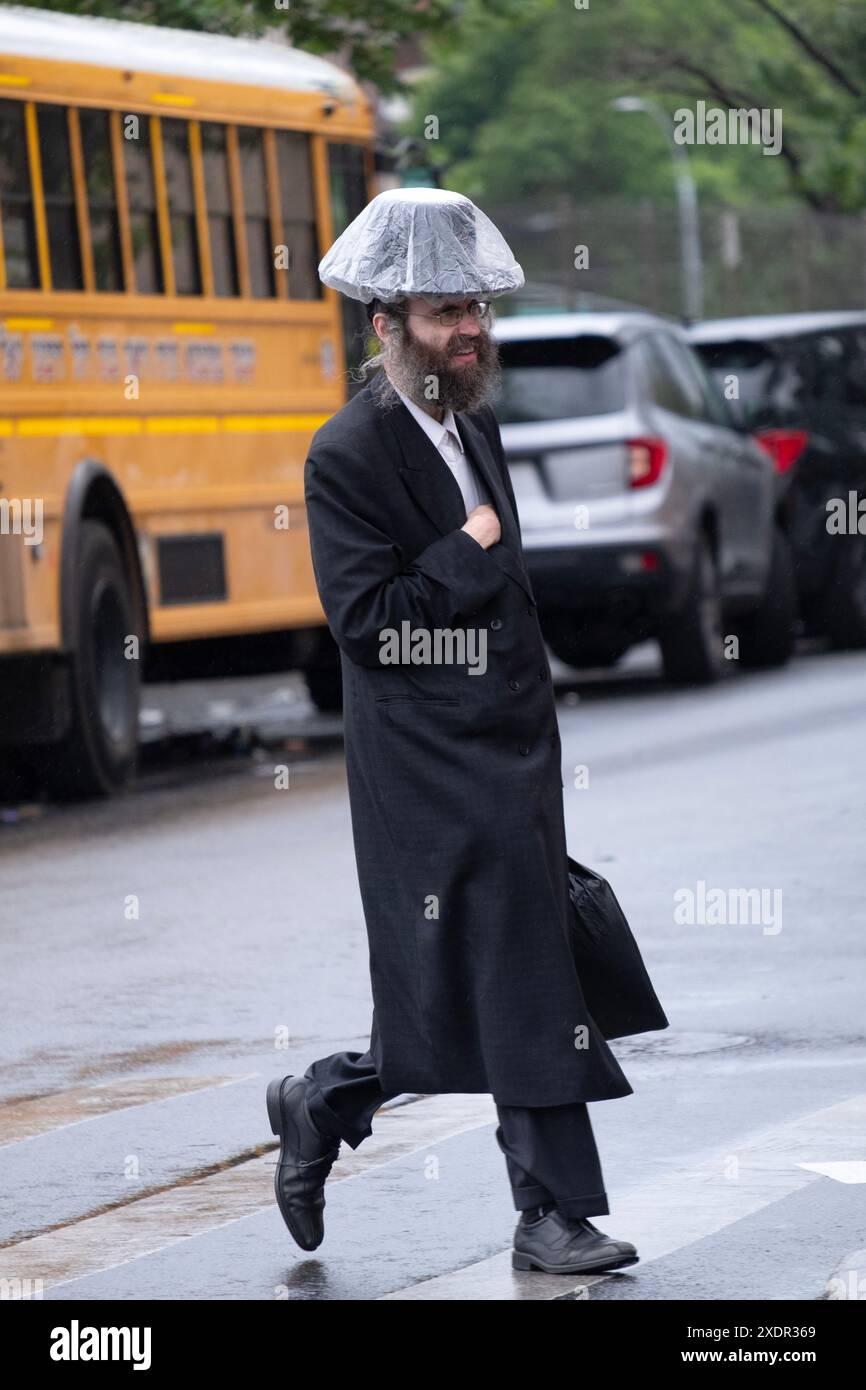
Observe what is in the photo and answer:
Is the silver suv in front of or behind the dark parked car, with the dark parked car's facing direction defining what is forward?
behind

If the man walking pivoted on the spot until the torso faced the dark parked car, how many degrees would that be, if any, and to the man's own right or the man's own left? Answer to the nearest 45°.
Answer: approximately 135° to the man's own left

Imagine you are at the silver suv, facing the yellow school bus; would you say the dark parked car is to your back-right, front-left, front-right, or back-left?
back-right

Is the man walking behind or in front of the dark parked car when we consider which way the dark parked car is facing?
behind

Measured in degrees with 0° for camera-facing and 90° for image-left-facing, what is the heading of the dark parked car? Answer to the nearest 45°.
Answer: approximately 225°

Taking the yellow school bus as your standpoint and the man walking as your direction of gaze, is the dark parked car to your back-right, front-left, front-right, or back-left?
back-left

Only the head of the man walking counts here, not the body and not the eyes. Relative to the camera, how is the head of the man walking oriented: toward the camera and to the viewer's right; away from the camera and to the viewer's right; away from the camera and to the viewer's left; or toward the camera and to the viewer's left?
toward the camera and to the viewer's right

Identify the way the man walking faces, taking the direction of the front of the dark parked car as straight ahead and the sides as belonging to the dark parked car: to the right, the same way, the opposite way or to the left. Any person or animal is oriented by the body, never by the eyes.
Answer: to the right

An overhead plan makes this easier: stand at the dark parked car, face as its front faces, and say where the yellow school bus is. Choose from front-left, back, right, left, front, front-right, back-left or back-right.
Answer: back

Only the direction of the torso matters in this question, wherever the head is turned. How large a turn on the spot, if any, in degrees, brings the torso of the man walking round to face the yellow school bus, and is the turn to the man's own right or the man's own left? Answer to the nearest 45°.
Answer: approximately 135° to the man's own left
